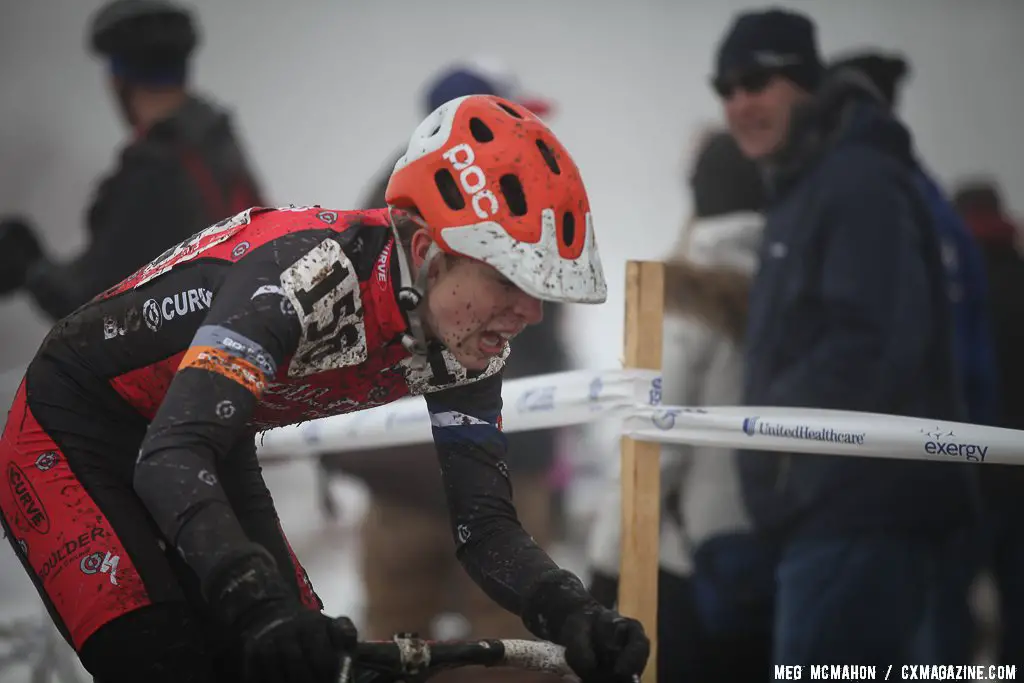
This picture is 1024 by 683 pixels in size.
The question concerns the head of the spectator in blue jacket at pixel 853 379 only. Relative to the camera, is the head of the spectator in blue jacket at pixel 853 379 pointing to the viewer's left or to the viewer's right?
to the viewer's left

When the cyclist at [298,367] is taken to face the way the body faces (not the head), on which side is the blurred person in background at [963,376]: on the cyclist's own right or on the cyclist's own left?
on the cyclist's own left

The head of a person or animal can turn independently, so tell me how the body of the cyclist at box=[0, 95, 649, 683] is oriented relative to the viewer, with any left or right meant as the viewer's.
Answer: facing the viewer and to the right of the viewer

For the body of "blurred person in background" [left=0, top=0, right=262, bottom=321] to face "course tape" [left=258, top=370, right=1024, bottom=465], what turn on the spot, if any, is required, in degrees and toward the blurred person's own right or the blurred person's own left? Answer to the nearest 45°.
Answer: approximately 180°

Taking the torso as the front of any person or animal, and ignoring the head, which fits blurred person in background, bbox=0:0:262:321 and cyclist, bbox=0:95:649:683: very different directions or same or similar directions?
very different directions
